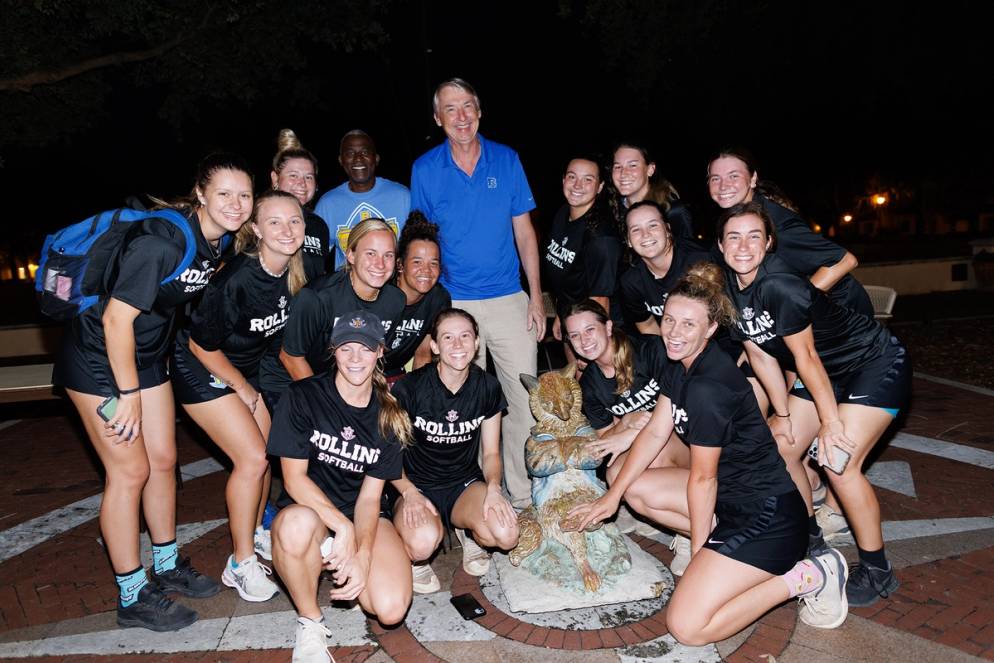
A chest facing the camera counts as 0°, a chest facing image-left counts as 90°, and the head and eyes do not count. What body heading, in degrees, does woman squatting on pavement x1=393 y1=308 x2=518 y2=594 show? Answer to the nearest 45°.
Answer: approximately 0°

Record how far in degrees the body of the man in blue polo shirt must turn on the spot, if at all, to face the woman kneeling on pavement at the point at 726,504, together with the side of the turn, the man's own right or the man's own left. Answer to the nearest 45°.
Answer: approximately 45° to the man's own left

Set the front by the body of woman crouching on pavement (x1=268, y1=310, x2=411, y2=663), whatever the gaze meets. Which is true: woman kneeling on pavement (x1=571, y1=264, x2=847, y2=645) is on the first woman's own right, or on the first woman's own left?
on the first woman's own left

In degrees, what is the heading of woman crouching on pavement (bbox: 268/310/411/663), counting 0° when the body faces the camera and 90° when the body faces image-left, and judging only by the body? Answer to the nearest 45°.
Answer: approximately 0°
